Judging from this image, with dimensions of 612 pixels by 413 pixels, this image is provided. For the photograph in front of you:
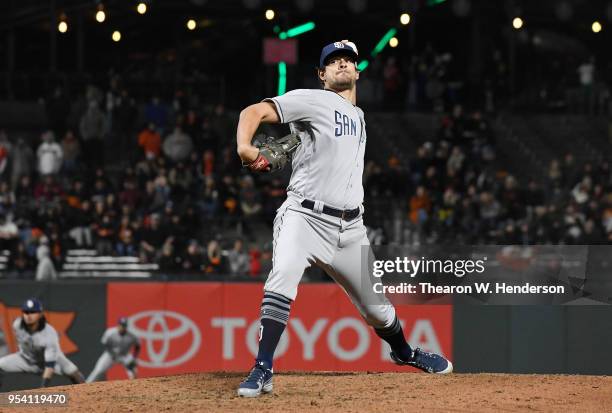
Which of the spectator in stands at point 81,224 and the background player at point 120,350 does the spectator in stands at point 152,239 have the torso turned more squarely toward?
the background player

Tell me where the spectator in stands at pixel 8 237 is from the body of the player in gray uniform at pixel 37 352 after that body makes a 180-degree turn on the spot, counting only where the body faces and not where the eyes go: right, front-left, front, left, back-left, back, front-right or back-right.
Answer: front

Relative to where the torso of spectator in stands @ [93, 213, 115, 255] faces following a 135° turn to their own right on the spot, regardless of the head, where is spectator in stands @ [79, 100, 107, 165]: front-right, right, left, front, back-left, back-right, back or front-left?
front-right

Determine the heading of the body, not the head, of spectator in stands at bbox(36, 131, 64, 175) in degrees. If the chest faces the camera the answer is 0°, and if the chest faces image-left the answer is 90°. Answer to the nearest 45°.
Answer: approximately 0°

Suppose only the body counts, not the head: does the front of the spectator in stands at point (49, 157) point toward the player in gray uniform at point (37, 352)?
yes

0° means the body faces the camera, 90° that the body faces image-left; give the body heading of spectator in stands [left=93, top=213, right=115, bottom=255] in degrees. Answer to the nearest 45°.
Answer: approximately 0°
